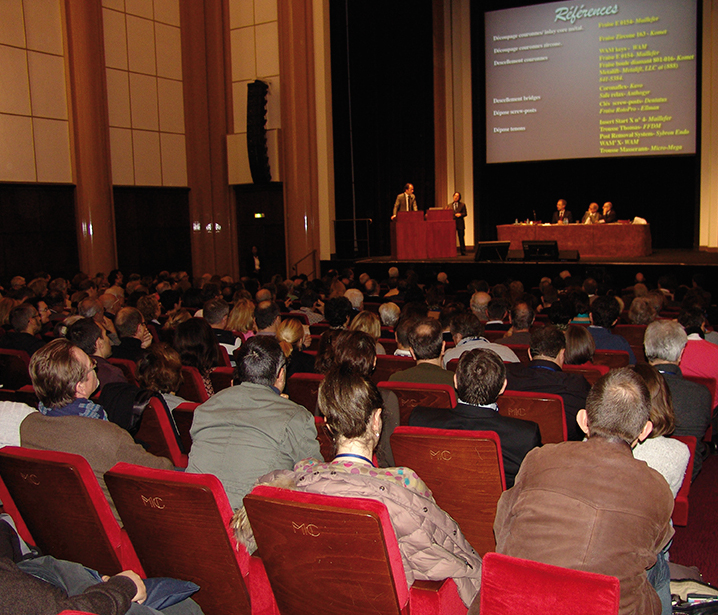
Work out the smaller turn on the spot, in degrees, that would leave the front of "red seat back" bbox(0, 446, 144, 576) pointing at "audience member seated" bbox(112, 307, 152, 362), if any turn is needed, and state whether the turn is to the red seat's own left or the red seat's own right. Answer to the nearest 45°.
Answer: approximately 45° to the red seat's own left

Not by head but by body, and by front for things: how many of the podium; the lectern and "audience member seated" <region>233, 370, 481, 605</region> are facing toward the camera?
2

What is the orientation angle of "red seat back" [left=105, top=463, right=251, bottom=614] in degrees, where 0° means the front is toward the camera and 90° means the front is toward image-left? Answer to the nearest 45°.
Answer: approximately 225°

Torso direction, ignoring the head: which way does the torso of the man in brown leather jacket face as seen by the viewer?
away from the camera

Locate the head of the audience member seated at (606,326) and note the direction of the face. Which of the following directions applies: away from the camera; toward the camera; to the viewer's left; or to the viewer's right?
away from the camera

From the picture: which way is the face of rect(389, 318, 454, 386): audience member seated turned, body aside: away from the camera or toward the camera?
away from the camera

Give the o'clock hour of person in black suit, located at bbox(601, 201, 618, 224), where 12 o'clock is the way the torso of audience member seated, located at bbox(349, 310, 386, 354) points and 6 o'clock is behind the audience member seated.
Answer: The person in black suit is roughly at 1 o'clock from the audience member seated.

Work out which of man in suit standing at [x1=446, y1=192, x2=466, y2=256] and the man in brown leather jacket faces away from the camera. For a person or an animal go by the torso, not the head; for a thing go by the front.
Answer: the man in brown leather jacket

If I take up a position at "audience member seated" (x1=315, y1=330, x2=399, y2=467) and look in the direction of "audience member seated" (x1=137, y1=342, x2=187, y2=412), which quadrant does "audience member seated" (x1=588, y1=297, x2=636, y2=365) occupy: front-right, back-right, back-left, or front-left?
back-right

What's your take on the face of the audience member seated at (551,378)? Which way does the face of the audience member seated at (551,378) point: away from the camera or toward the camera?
away from the camera

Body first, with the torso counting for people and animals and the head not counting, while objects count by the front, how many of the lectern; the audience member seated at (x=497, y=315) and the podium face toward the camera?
2

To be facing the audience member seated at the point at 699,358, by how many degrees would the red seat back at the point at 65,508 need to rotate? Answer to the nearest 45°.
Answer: approximately 45° to its right

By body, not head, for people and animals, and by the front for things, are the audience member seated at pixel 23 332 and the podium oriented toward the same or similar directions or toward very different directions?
very different directions

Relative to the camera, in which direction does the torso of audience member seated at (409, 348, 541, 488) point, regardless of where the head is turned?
away from the camera
